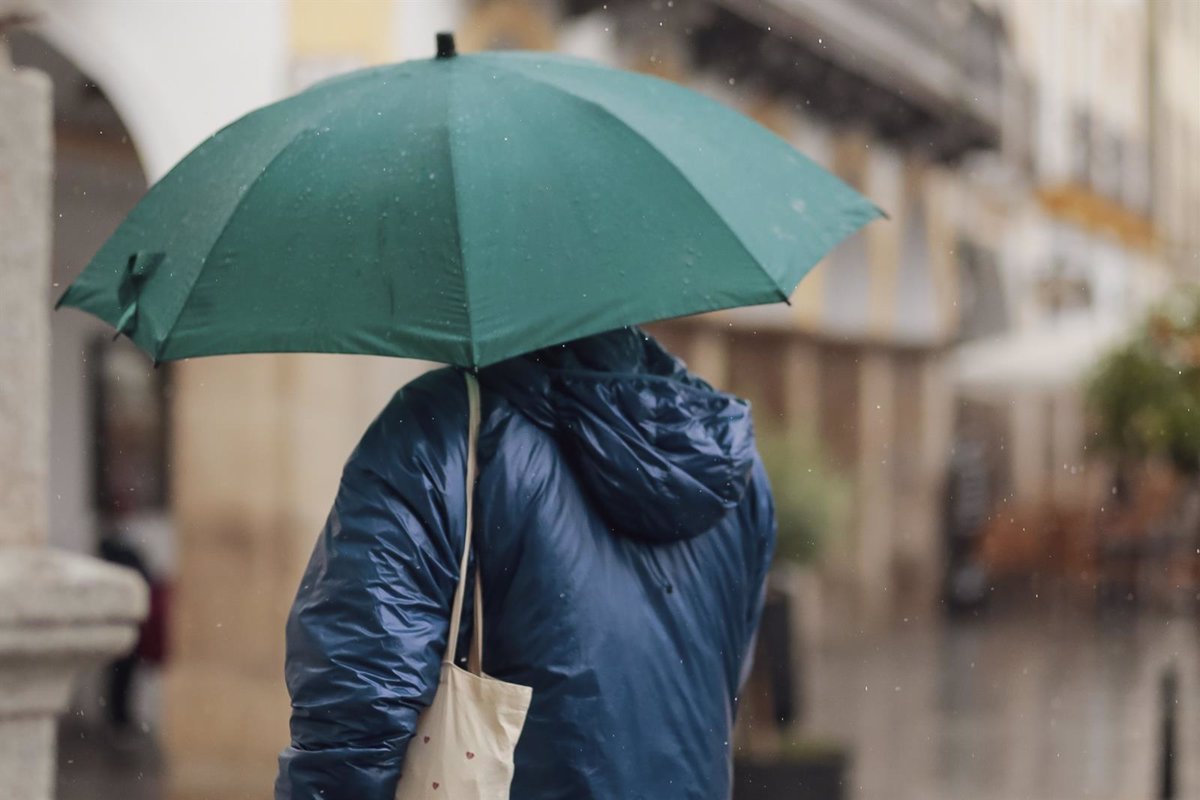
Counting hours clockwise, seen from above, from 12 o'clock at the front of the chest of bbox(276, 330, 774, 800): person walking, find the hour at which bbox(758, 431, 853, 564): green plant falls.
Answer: The green plant is roughly at 2 o'clock from the person walking.

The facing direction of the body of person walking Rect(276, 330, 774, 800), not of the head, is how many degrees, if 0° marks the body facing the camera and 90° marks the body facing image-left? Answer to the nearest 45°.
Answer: approximately 135°

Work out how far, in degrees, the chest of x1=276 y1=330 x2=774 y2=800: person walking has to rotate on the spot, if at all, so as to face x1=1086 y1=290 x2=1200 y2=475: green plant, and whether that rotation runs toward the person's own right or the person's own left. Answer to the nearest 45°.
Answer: approximately 90° to the person's own right
